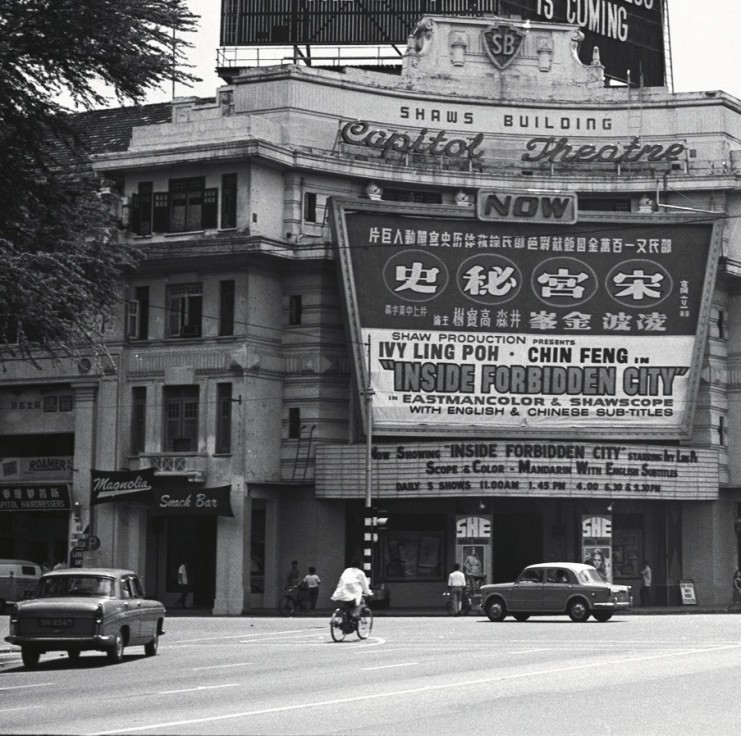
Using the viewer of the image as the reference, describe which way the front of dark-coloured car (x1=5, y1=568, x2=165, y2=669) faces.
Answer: facing away from the viewer and to the right of the viewer
